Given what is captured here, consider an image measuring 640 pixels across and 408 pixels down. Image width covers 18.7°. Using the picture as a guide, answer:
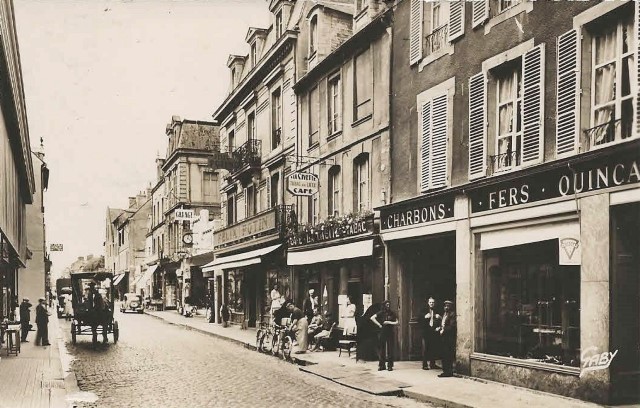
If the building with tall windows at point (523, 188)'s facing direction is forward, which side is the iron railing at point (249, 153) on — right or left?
on its right

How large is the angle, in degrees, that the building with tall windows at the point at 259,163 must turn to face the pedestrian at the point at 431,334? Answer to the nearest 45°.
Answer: approximately 45° to its left

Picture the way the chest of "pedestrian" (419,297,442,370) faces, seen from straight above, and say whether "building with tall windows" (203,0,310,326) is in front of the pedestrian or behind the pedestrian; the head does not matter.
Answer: behind

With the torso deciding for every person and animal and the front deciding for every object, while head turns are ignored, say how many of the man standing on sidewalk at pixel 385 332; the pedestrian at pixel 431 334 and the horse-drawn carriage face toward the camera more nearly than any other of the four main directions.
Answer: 3

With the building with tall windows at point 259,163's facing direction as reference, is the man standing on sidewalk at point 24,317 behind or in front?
in front

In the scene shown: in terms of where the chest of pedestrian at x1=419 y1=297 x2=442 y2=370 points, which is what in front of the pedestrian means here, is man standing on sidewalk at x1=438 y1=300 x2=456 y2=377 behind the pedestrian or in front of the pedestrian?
in front

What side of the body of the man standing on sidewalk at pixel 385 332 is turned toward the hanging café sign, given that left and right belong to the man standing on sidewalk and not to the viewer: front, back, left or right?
back

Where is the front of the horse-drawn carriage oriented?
toward the camera

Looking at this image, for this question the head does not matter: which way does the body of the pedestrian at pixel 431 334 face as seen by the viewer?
toward the camera

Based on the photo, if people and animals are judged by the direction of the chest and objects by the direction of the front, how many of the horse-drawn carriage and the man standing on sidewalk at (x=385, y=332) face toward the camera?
2

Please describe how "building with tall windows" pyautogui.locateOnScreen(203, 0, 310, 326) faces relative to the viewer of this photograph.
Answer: facing the viewer and to the left of the viewer
